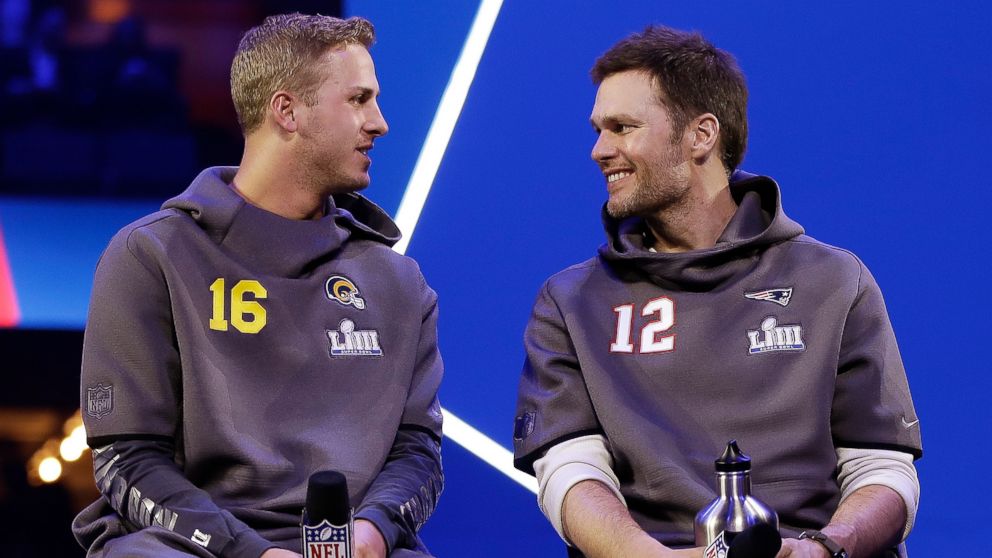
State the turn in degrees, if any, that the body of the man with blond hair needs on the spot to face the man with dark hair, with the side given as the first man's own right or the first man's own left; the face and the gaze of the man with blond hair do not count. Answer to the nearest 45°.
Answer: approximately 45° to the first man's own left

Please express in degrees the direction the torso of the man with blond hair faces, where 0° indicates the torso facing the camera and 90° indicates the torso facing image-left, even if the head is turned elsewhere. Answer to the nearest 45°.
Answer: approximately 315°

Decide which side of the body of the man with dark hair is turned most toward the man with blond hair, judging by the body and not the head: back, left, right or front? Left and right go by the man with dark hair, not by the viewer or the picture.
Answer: right

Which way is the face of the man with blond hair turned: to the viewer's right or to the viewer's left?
to the viewer's right
